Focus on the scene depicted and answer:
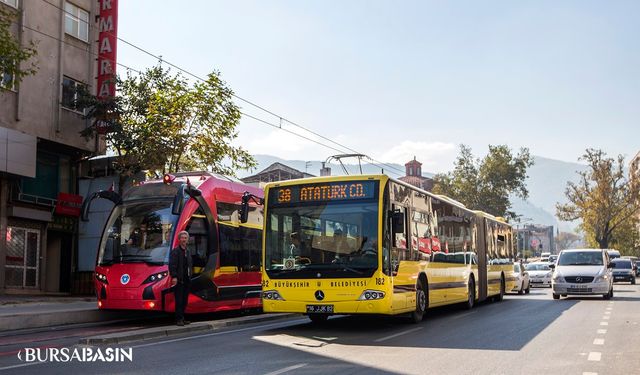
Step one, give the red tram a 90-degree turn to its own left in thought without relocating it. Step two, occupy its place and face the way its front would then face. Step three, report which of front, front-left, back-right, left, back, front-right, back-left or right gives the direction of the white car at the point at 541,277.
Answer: left

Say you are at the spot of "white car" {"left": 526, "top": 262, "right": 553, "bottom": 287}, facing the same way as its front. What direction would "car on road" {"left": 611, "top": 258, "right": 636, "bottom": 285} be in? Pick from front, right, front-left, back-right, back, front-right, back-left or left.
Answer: back-left

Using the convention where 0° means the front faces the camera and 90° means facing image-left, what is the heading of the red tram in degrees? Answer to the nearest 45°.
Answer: approximately 45°

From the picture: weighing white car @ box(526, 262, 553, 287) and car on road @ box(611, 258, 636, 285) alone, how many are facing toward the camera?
2

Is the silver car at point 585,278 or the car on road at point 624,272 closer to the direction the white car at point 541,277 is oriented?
the silver car

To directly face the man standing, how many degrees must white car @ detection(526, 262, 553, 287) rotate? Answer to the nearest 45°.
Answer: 0° — it already faces them

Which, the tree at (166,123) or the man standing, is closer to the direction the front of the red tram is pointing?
the man standing

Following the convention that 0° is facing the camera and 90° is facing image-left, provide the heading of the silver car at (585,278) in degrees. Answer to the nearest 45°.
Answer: approximately 0°

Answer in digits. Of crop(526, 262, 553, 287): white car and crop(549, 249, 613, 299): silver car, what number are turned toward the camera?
2
